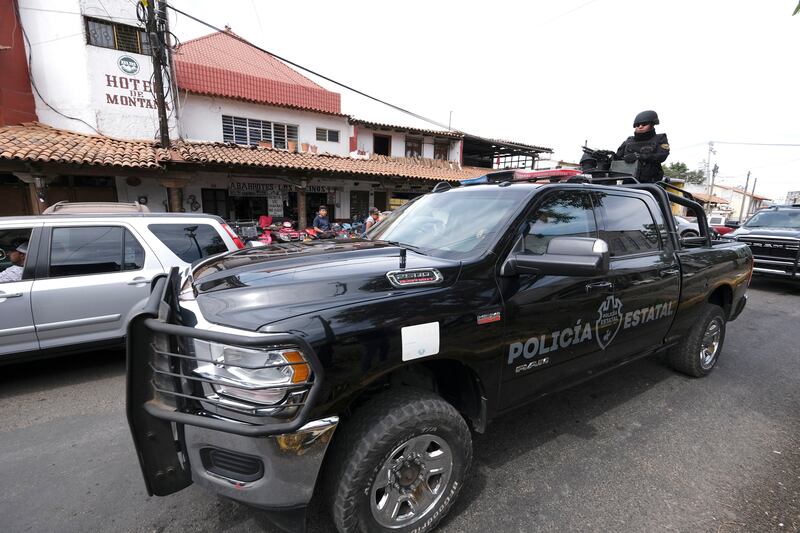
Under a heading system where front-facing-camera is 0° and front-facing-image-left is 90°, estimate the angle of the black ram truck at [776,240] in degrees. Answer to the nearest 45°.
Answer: approximately 45°

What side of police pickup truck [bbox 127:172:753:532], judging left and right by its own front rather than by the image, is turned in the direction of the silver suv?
right

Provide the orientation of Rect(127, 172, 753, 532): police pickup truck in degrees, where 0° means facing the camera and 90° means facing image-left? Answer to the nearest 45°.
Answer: approximately 45°

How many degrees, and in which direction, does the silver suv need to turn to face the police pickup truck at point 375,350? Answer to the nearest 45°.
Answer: approximately 90° to its left

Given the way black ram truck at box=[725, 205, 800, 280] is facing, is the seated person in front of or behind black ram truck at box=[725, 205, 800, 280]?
in front

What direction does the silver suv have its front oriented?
to the viewer's left

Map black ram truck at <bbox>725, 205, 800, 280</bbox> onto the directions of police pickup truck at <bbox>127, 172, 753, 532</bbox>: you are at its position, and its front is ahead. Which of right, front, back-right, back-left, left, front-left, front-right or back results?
back
